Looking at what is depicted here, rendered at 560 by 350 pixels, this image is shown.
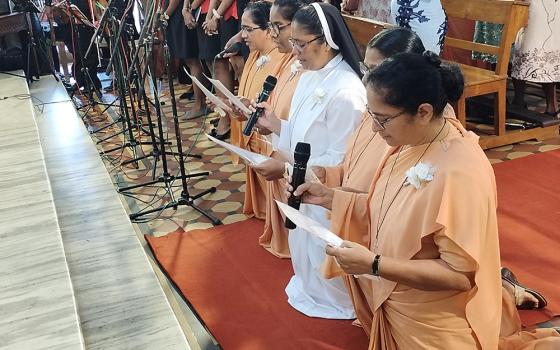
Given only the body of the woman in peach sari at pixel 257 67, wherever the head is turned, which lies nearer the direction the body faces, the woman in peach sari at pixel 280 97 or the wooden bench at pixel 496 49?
the woman in peach sari

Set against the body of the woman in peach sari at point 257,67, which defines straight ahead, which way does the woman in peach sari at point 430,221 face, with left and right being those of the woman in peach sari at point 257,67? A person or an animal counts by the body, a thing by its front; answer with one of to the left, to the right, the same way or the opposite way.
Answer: the same way

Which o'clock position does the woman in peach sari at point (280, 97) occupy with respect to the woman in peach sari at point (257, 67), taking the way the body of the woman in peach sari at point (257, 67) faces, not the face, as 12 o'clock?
the woman in peach sari at point (280, 97) is roughly at 10 o'clock from the woman in peach sari at point (257, 67).

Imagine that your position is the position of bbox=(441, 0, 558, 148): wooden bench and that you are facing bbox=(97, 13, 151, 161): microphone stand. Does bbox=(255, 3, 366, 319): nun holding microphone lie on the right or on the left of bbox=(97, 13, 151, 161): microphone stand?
left

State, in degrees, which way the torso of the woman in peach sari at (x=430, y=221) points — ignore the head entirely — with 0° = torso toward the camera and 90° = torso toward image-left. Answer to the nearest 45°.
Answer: approximately 45°

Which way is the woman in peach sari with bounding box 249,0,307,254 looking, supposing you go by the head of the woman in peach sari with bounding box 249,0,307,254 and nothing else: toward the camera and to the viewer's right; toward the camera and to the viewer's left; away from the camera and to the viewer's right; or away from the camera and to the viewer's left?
toward the camera and to the viewer's left

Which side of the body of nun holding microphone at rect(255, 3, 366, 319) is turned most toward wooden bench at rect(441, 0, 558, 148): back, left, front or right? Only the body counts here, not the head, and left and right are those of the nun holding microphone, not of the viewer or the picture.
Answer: back

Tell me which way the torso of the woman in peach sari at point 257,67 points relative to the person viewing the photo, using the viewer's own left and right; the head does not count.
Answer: facing the viewer and to the left of the viewer

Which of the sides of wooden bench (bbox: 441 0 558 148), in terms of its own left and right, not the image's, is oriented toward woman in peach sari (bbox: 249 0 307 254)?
front

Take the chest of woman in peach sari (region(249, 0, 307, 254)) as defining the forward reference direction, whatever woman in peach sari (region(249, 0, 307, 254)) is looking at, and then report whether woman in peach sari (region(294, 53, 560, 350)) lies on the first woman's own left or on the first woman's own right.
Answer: on the first woman's own left

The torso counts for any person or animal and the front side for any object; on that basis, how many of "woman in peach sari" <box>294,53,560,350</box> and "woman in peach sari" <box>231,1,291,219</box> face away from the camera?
0

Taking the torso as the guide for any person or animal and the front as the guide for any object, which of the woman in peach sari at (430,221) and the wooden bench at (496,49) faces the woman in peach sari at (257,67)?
the wooden bench

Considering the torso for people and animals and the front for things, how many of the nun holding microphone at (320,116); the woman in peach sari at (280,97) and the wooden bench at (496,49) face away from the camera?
0

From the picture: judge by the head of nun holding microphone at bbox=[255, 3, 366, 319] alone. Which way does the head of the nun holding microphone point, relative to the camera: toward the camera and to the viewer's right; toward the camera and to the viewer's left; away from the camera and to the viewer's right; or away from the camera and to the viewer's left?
toward the camera and to the viewer's left

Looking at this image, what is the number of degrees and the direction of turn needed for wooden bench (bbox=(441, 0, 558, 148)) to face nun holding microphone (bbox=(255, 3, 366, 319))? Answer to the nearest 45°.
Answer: approximately 45° to its left

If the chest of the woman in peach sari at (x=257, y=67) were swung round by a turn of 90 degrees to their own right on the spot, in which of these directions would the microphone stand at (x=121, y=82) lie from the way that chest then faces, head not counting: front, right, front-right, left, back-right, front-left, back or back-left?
front

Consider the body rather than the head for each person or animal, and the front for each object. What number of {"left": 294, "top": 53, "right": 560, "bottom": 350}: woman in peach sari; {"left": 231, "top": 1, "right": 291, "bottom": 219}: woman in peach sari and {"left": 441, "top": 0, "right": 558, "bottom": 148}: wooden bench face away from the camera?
0

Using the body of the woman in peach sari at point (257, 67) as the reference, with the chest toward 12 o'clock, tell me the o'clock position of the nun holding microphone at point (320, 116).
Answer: The nun holding microphone is roughly at 10 o'clock from the woman in peach sari.

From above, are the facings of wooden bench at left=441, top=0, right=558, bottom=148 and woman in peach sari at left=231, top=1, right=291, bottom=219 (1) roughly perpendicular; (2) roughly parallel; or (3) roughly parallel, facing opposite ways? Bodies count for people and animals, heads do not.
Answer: roughly parallel
